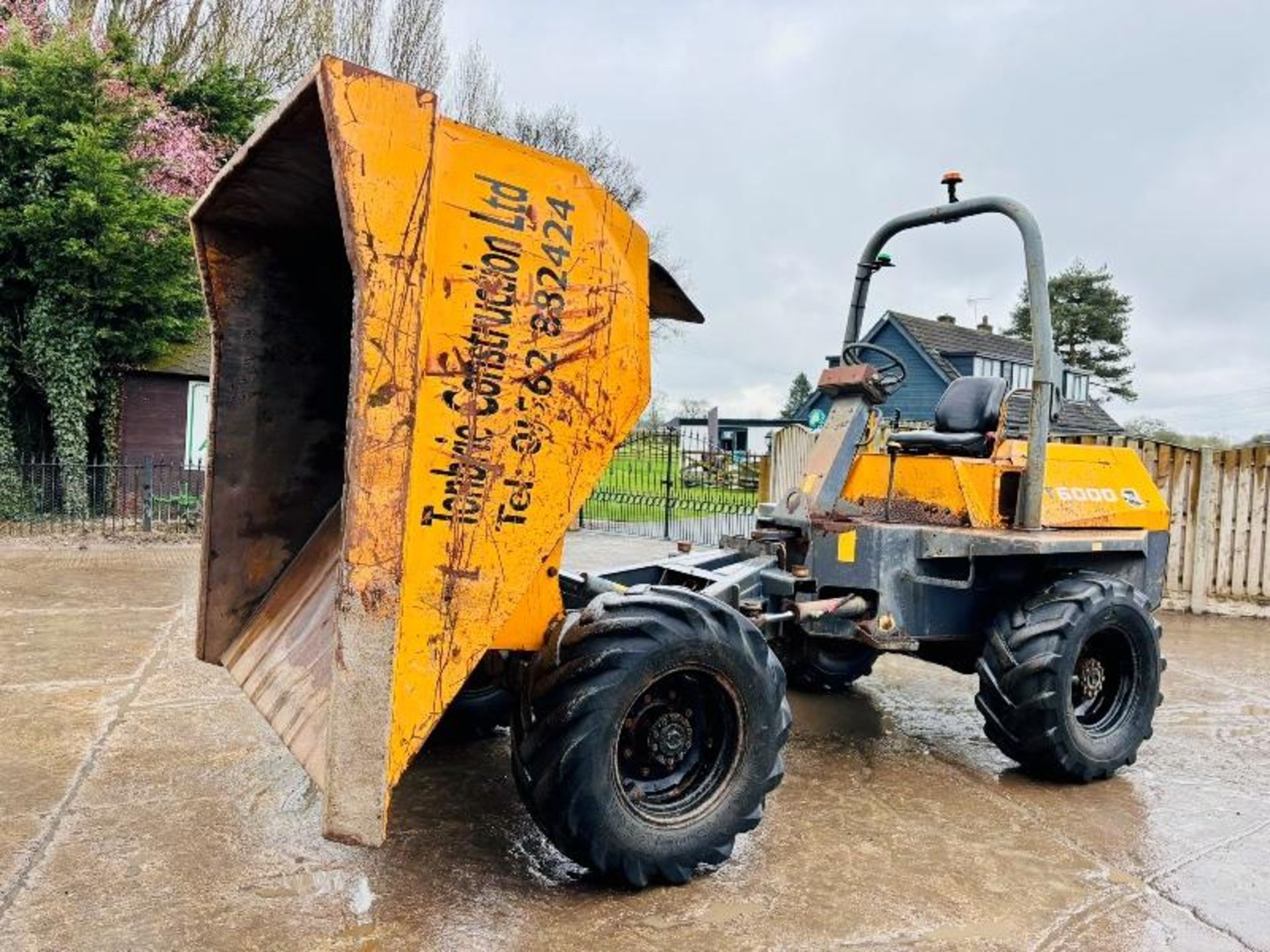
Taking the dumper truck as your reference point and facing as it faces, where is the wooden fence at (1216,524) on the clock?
The wooden fence is roughly at 6 o'clock from the dumper truck.

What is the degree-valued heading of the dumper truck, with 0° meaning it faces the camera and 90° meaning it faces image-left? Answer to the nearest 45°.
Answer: approximately 45°

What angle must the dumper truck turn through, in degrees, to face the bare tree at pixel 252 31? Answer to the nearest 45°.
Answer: approximately 90° to its right

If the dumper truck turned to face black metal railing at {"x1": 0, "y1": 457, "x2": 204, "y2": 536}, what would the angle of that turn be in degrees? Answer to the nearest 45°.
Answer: approximately 90° to its right

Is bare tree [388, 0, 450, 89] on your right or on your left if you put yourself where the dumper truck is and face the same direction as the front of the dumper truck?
on your right

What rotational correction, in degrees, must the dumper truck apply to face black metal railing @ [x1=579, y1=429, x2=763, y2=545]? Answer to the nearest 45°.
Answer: approximately 135° to its right

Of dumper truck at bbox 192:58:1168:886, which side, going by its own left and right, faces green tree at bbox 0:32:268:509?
right
